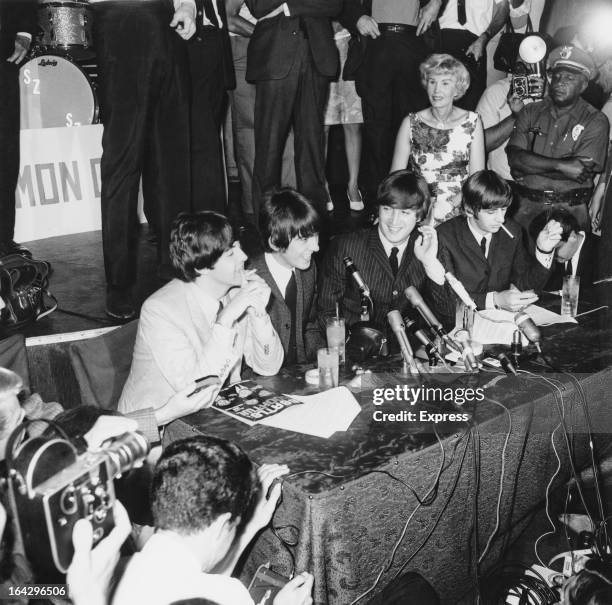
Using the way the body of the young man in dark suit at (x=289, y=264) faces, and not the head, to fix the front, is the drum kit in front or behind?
behind

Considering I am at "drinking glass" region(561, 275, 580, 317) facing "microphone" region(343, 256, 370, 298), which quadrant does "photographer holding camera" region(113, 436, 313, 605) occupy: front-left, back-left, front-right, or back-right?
front-left

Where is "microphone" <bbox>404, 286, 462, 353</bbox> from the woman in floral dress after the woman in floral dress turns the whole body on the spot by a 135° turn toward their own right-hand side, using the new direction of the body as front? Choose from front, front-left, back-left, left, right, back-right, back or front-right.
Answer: back-left

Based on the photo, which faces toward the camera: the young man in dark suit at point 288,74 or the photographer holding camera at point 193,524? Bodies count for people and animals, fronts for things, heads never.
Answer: the young man in dark suit

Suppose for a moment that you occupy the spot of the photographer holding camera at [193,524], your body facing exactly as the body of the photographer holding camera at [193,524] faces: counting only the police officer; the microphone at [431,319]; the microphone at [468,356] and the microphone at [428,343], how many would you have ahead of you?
4

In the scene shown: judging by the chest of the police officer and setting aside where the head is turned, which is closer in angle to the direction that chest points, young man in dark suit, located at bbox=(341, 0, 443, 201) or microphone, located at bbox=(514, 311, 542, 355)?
the microphone

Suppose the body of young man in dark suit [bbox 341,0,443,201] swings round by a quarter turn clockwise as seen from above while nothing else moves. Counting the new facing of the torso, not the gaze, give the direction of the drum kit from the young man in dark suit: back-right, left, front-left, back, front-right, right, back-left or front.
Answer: front

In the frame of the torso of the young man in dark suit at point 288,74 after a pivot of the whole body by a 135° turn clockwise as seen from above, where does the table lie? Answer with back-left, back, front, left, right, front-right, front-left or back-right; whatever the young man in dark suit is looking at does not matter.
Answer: back-left

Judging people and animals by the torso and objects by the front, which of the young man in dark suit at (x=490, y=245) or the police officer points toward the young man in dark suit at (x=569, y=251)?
the police officer

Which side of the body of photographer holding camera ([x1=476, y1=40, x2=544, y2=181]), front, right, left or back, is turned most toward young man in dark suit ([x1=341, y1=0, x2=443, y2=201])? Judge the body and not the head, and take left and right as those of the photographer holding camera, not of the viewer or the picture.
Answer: right

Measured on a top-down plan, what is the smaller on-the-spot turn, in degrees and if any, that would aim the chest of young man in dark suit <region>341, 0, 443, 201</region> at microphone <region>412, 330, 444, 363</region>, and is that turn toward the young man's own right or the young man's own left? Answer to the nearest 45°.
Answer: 0° — they already face it

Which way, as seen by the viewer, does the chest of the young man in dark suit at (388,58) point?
toward the camera

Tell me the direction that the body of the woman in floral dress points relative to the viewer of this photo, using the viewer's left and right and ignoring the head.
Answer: facing the viewer

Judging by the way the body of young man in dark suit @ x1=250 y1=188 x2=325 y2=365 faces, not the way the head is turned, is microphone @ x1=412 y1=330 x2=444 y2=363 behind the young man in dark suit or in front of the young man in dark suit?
in front

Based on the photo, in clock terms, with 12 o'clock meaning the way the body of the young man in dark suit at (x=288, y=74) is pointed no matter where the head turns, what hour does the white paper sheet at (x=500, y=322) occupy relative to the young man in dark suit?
The white paper sheet is roughly at 11 o'clock from the young man in dark suit.

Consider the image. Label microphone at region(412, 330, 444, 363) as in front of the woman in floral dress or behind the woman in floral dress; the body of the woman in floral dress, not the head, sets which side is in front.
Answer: in front
